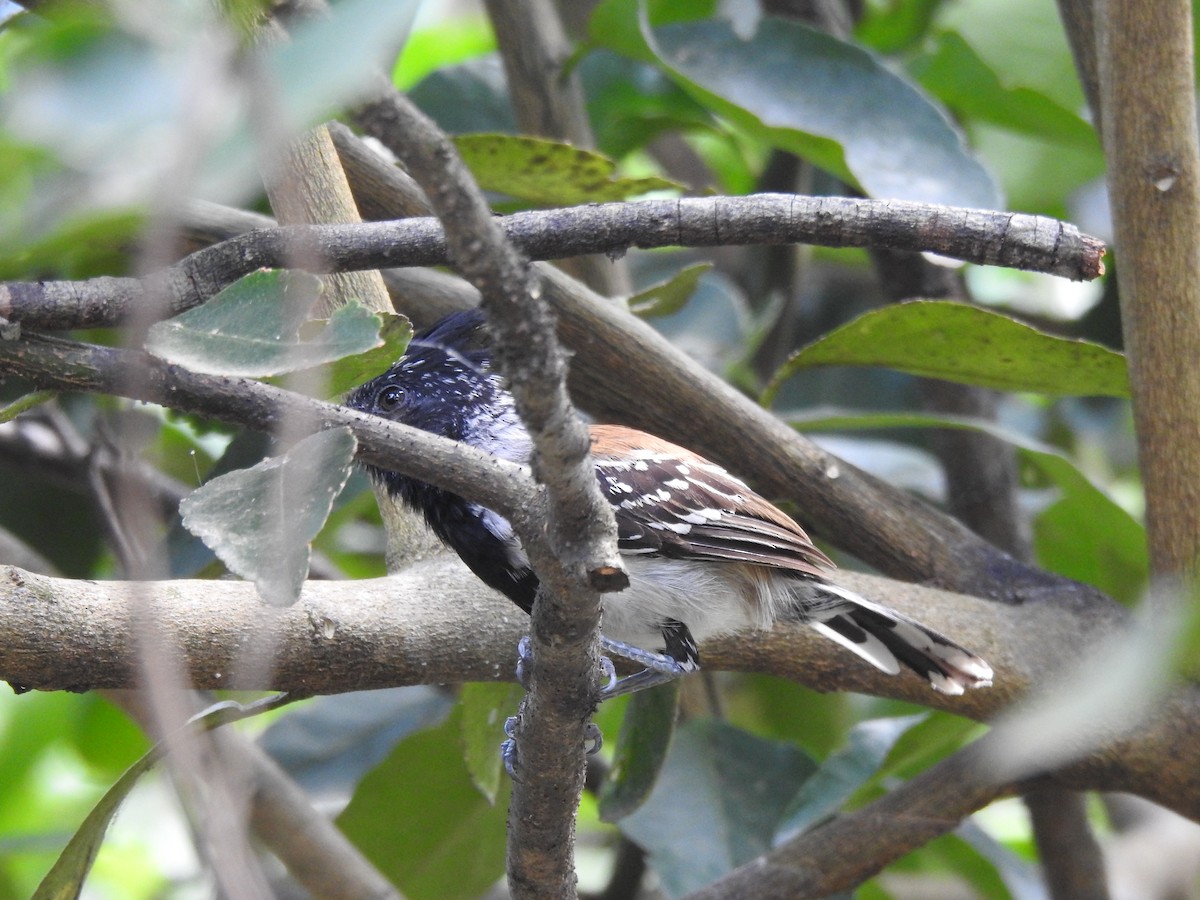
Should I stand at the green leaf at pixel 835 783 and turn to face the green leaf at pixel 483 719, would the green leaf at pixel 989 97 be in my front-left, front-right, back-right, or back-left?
back-right

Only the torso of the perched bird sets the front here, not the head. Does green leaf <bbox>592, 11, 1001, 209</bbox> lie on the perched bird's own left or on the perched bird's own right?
on the perched bird's own right

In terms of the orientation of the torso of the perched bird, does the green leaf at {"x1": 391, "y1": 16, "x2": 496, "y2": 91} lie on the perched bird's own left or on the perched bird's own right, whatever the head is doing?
on the perched bird's own right

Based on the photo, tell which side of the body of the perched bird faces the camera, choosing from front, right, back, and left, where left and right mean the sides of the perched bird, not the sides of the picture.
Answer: left

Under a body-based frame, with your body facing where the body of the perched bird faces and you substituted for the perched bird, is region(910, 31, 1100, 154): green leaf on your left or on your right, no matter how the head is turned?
on your right
